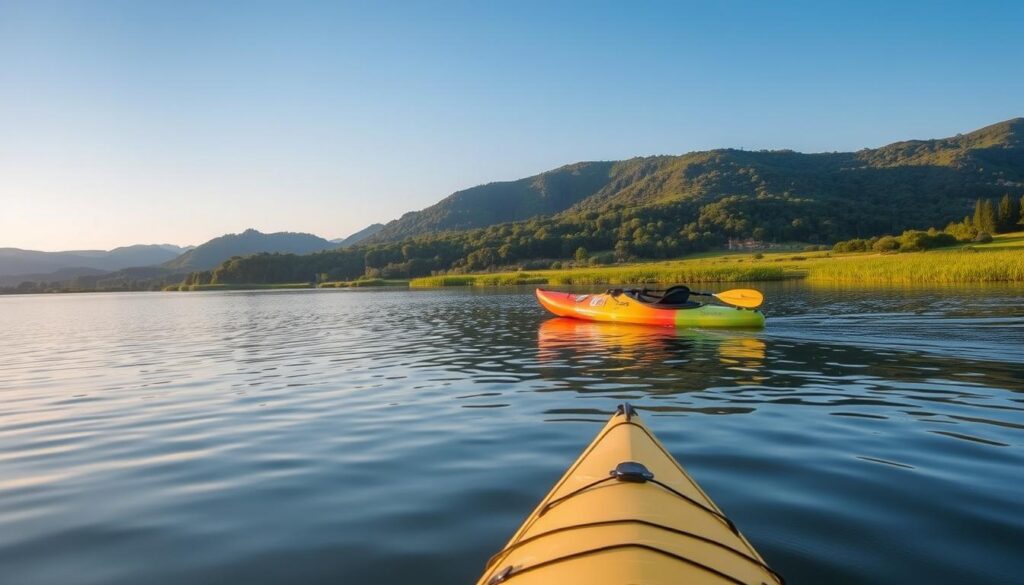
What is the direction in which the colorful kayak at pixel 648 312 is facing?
to the viewer's left
